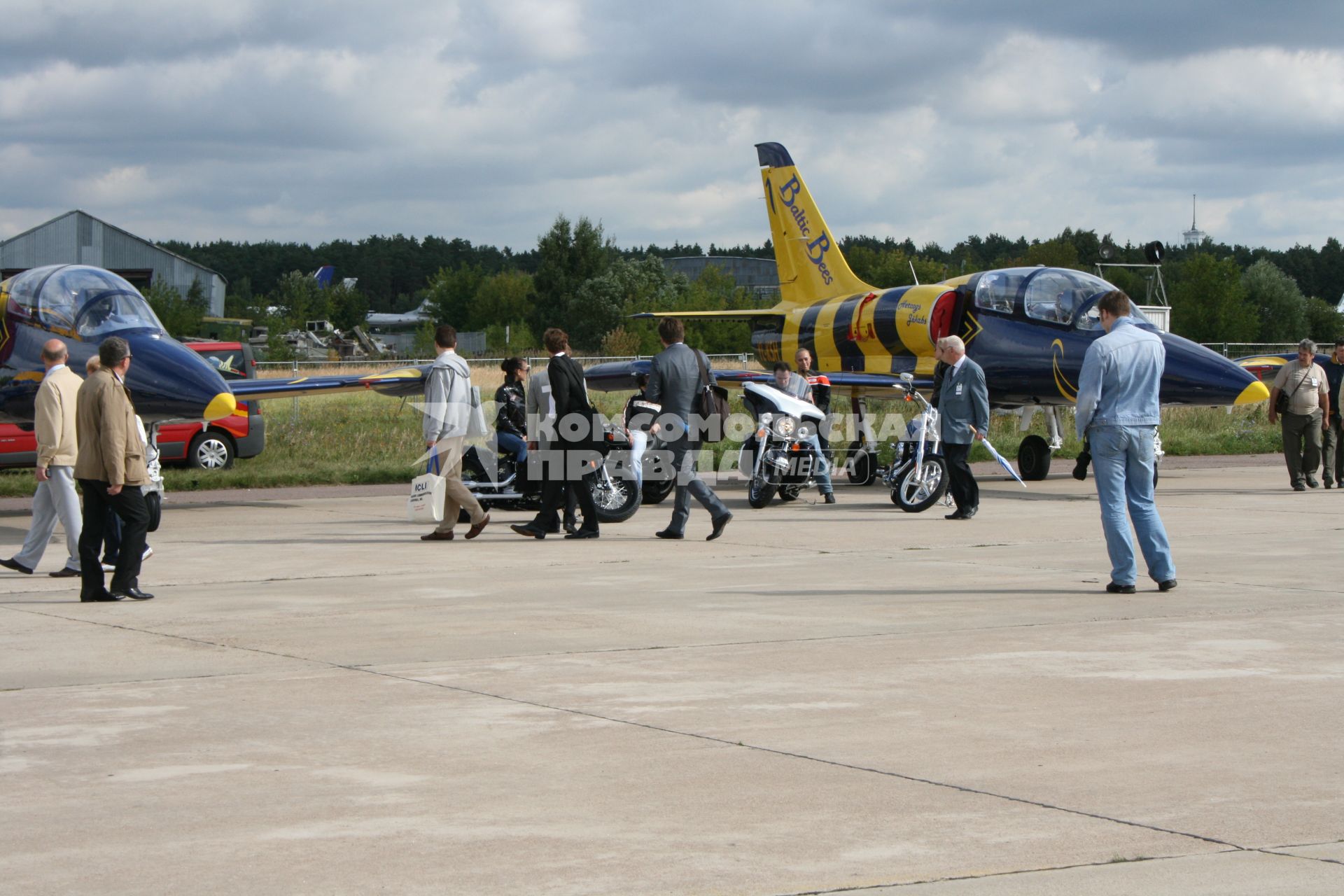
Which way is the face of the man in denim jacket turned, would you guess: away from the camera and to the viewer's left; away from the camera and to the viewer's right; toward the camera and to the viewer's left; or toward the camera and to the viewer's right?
away from the camera and to the viewer's left

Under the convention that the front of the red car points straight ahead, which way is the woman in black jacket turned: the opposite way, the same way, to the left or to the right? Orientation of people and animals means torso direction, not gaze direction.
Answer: the opposite way

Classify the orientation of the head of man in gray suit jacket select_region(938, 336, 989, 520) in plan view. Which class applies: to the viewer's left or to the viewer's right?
to the viewer's left

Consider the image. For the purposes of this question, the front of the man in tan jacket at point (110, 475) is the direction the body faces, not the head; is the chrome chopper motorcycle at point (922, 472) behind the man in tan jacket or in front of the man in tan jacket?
in front

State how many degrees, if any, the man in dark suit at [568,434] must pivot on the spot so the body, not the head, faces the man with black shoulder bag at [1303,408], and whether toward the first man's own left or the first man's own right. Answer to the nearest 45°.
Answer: approximately 135° to the first man's own right

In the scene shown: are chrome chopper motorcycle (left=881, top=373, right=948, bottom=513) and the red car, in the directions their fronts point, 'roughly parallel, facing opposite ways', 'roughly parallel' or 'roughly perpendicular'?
roughly perpendicular

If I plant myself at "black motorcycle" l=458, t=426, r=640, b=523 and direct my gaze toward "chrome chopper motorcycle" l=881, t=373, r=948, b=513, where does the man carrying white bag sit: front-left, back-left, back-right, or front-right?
back-right

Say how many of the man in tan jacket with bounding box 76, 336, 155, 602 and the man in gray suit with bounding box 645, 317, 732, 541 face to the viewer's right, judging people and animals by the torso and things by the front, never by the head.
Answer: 1

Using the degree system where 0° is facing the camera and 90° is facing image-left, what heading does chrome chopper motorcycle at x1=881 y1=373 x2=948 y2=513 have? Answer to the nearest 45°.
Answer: approximately 315°

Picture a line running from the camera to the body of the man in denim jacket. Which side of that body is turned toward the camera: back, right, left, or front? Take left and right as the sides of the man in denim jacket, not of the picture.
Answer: back

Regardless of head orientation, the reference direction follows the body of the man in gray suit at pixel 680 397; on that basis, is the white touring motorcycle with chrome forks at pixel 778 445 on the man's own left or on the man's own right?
on the man's own right

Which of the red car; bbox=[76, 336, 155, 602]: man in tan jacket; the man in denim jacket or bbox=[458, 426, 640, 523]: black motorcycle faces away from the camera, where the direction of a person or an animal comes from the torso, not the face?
the man in denim jacket
